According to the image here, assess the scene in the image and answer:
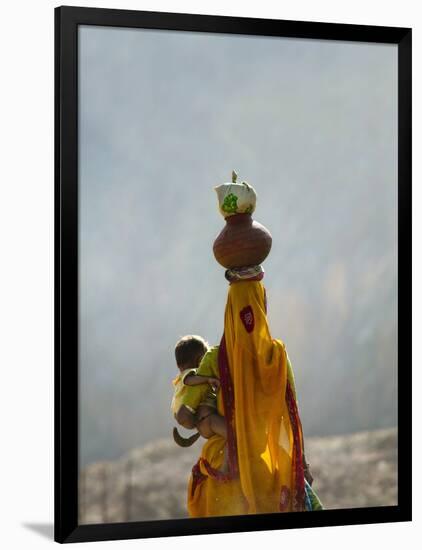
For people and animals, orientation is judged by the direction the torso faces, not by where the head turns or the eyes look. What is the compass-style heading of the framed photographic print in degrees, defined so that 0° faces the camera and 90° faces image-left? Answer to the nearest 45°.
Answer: approximately 315°
